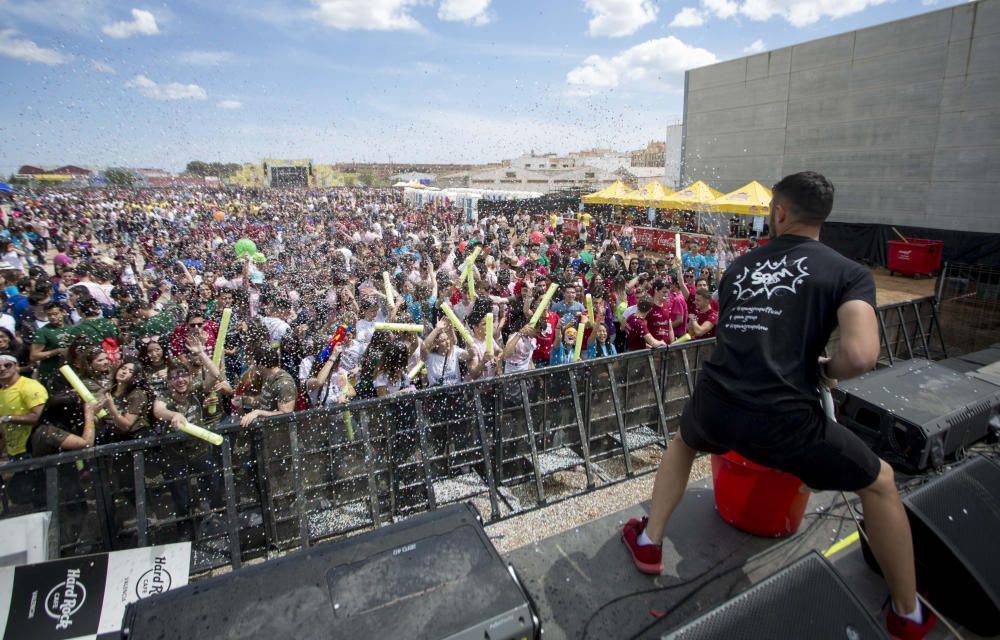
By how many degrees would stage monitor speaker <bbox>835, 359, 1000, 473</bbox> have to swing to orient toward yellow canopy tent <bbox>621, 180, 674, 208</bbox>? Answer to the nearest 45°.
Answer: approximately 90° to its right
